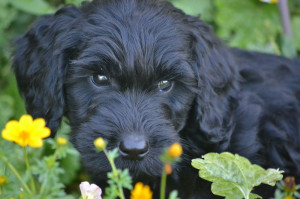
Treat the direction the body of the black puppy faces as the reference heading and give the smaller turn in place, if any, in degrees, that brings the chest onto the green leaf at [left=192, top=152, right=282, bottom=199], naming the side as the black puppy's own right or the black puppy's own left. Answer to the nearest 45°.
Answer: approximately 90° to the black puppy's own left

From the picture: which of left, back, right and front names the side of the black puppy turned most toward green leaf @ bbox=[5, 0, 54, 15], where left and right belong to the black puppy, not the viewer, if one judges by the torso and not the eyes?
right

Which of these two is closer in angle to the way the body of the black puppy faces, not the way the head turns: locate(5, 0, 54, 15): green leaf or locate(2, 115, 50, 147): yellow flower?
the yellow flower

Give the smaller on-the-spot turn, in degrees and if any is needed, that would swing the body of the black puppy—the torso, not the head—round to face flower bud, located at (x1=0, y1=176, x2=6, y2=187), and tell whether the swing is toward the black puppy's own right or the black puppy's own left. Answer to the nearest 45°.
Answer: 0° — it already faces it

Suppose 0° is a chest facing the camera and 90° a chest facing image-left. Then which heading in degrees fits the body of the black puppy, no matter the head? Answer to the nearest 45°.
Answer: approximately 45°
